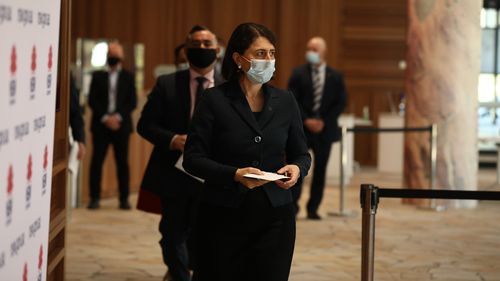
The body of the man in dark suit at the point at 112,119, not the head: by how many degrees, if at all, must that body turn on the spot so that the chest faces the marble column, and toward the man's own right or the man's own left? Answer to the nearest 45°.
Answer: approximately 90° to the man's own left

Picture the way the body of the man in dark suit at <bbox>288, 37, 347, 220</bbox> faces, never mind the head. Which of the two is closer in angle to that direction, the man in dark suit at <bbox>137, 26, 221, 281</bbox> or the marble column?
the man in dark suit

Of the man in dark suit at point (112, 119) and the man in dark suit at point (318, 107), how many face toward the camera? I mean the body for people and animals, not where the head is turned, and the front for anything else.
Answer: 2

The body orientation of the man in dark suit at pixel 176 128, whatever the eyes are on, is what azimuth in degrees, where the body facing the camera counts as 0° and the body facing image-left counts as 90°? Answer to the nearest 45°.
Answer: approximately 315°

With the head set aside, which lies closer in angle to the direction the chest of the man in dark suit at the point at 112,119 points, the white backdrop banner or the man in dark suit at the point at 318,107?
the white backdrop banner

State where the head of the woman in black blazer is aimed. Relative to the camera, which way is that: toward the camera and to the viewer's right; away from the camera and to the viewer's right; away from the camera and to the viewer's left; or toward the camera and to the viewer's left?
toward the camera and to the viewer's right

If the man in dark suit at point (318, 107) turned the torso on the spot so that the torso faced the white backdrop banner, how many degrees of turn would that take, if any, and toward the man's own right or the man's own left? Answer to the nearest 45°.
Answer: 0° — they already face it

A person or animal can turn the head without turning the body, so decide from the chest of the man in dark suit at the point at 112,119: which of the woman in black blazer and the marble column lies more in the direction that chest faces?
the woman in black blazer

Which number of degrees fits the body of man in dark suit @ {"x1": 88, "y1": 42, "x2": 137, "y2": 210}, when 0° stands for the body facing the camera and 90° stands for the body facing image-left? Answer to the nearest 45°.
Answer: approximately 0°
